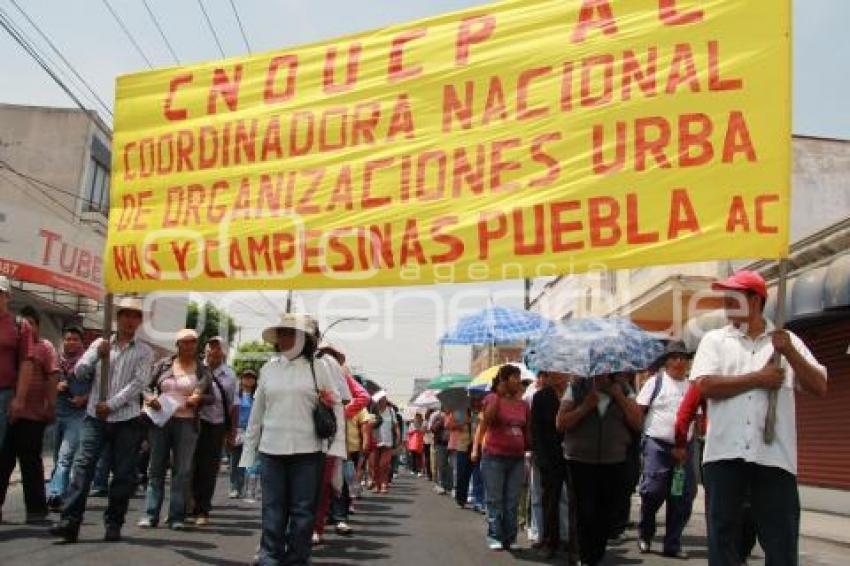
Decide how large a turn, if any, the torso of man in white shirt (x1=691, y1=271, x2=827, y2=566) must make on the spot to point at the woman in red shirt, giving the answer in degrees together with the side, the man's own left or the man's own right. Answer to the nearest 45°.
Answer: approximately 135° to the man's own right

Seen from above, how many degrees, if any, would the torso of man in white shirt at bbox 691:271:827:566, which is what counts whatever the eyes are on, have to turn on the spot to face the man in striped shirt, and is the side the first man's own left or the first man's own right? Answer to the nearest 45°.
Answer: approximately 90° to the first man's own right

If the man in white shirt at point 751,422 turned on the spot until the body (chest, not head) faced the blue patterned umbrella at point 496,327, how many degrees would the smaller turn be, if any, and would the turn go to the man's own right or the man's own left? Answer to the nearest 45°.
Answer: approximately 135° to the man's own right

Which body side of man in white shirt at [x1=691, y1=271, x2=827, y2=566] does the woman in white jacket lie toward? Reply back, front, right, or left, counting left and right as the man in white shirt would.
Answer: right

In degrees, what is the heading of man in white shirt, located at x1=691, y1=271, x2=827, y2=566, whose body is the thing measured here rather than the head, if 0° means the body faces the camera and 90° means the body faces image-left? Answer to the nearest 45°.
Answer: approximately 0°

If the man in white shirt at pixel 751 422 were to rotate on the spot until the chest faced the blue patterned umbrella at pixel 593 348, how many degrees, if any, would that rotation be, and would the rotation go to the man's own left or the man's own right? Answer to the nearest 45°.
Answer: approximately 135° to the man's own right
